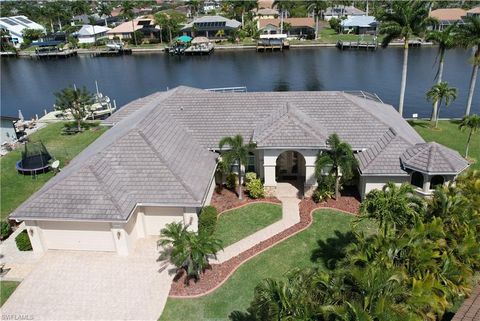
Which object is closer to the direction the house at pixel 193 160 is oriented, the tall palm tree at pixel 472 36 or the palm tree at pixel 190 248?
the palm tree

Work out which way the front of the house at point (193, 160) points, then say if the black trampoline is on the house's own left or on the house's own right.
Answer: on the house's own right

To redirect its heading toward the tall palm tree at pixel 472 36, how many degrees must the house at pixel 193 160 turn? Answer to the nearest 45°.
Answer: approximately 135° to its left

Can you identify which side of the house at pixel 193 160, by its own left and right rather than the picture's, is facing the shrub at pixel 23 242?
right

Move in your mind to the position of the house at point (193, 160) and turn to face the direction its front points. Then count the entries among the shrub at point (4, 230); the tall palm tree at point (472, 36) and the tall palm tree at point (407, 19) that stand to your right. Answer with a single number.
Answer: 1

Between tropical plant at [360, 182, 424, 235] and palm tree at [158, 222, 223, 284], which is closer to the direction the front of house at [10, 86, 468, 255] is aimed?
the palm tree

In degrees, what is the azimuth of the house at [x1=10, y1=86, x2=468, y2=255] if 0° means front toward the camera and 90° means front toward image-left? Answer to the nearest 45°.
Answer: approximately 0°

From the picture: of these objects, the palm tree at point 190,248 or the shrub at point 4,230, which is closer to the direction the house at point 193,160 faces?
the palm tree

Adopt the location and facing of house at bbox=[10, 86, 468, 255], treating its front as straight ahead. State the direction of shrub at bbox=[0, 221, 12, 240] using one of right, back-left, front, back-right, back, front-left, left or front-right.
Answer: right

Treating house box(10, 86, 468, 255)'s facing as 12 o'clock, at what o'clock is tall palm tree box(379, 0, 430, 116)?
The tall palm tree is roughly at 8 o'clock from the house.

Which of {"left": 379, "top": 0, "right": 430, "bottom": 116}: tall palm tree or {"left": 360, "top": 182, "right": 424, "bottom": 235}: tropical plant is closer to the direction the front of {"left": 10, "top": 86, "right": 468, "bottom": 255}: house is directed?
the tropical plant

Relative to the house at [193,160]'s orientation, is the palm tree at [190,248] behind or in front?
in front
